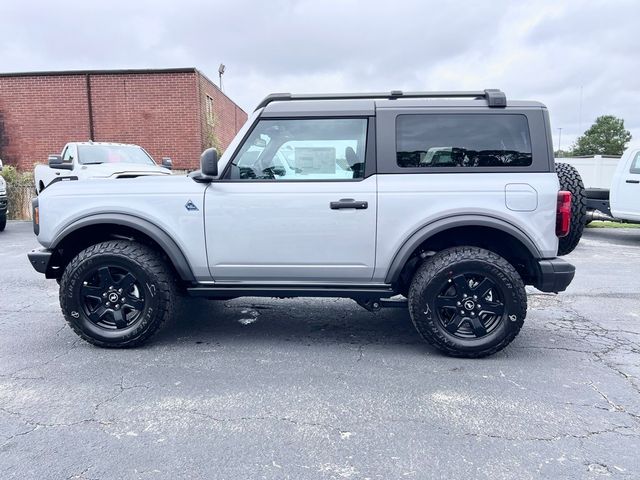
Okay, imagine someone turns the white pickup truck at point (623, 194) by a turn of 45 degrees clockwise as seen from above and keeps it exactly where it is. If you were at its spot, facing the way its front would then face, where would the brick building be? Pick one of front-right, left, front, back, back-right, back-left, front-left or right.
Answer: back-right

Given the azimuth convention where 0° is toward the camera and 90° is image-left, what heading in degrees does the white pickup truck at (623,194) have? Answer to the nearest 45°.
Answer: approximately 270°

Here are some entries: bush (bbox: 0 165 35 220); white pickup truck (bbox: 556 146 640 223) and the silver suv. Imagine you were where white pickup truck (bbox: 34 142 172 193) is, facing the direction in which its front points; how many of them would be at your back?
1

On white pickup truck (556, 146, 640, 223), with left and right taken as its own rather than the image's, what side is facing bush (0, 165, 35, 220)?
back

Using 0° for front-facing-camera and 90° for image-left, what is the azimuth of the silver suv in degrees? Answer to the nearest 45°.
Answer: approximately 90°

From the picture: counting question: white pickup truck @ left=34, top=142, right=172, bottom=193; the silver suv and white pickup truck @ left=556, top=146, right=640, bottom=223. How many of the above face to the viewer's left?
1

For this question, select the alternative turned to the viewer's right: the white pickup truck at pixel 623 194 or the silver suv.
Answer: the white pickup truck

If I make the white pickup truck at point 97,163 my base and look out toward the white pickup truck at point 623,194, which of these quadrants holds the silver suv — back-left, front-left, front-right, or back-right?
front-right

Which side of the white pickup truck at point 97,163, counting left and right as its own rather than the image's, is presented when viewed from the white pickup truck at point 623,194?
front

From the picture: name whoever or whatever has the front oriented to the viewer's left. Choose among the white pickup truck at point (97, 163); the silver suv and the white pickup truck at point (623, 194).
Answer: the silver suv

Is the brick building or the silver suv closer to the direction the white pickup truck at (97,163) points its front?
the silver suv

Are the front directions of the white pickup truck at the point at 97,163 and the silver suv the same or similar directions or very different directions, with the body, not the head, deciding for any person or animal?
very different directions

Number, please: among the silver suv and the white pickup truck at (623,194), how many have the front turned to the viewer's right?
1

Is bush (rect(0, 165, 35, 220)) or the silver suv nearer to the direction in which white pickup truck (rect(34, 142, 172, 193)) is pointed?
the silver suv

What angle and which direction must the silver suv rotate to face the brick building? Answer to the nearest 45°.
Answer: approximately 45° to its right

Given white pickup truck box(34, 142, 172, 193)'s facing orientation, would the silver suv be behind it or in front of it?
in front

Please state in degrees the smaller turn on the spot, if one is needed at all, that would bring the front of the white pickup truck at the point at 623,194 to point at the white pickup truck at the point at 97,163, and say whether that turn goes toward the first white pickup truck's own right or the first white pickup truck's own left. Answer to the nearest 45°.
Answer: approximately 180°

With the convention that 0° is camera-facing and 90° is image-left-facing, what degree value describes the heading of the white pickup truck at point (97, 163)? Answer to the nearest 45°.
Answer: approximately 315°

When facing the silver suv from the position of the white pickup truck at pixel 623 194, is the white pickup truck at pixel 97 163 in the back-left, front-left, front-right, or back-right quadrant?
front-right
